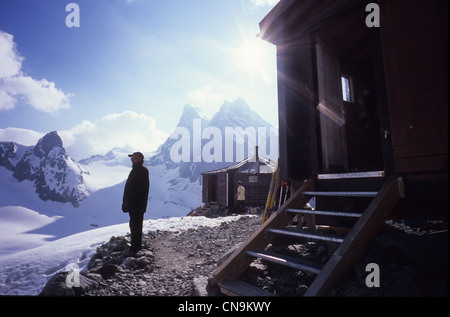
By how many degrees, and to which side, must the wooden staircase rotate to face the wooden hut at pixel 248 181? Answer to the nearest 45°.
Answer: approximately 135° to its right

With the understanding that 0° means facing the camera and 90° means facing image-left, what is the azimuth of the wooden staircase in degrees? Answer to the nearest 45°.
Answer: approximately 45°

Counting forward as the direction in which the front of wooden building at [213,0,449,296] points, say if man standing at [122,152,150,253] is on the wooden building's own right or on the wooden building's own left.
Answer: on the wooden building's own right

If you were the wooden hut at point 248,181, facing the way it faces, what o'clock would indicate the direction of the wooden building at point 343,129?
The wooden building is roughly at 12 o'clock from the wooden hut.

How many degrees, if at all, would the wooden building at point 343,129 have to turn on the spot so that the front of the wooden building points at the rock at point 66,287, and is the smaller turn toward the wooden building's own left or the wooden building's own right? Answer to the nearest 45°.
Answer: approximately 45° to the wooden building's own right

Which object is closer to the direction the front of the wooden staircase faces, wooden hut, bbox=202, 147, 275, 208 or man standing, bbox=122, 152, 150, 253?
the man standing
